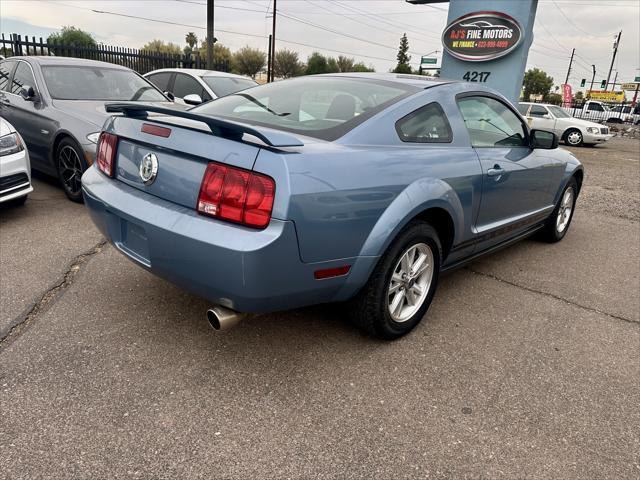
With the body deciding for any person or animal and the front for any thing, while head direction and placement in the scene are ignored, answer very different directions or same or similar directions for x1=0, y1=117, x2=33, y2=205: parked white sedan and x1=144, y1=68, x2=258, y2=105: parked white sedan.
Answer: same or similar directions

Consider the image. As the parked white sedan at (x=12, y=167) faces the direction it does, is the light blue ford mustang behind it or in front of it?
in front

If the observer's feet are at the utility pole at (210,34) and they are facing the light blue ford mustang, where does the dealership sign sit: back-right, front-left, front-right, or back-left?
front-left

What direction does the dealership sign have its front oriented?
toward the camera

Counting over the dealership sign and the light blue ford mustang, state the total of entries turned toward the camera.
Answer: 1

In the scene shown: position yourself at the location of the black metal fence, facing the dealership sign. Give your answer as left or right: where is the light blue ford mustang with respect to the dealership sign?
right

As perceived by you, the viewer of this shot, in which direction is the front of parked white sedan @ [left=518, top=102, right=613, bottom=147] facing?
facing the viewer and to the right of the viewer

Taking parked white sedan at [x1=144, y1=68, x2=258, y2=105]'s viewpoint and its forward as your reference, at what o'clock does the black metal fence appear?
The black metal fence is roughly at 7 o'clock from the parked white sedan.

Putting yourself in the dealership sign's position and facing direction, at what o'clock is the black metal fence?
The black metal fence is roughly at 3 o'clock from the dealership sign.

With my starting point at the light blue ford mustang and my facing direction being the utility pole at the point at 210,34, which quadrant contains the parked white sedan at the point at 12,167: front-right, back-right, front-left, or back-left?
front-left

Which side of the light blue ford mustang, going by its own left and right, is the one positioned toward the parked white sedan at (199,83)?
left

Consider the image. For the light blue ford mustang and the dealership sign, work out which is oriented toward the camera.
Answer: the dealership sign

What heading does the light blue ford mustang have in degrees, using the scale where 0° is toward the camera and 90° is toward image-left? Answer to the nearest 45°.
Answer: approximately 225°
